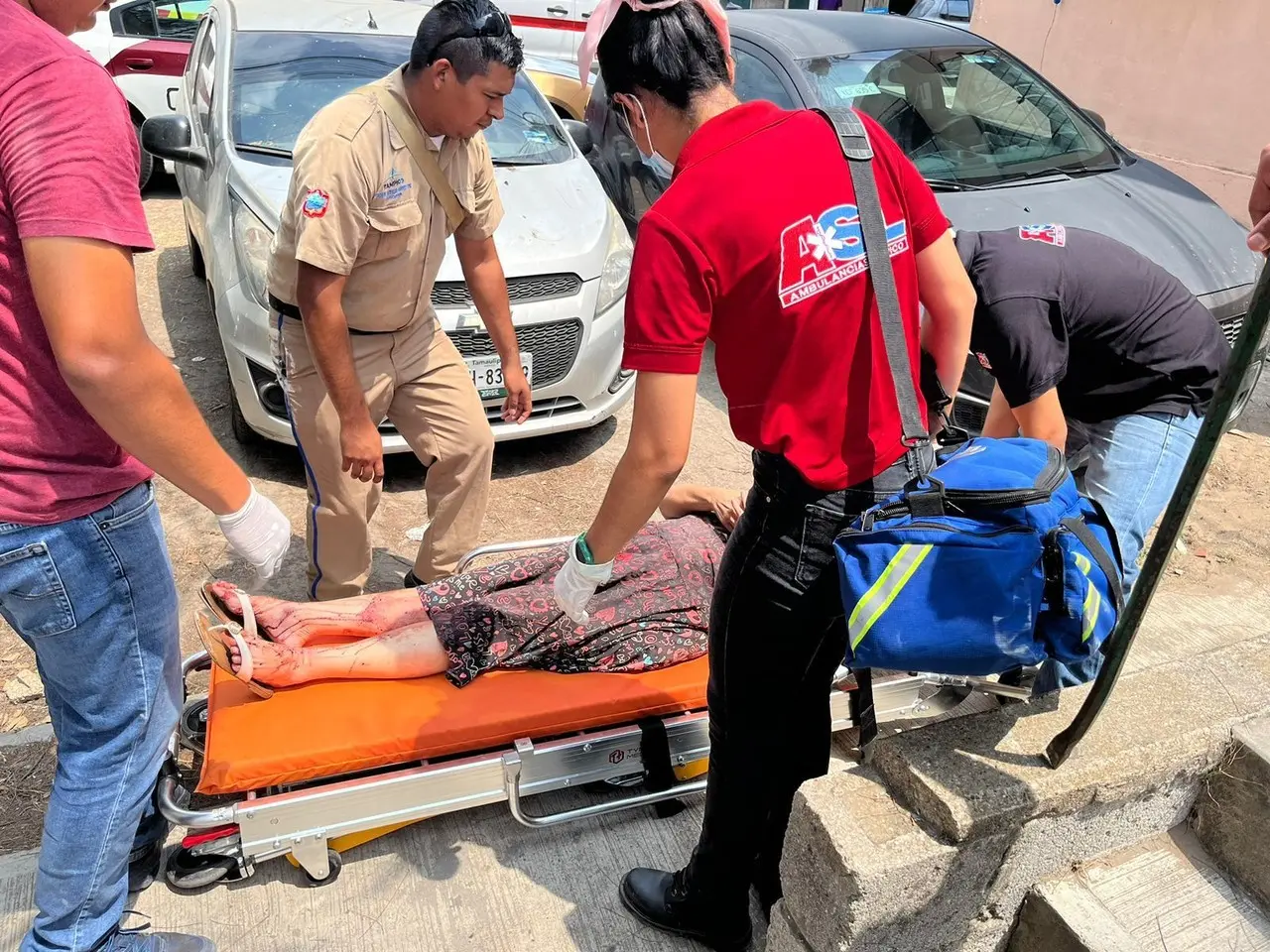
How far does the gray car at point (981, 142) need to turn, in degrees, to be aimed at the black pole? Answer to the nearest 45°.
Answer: approximately 45° to its right

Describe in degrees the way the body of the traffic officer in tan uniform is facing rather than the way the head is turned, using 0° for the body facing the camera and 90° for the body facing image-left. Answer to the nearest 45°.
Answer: approximately 315°

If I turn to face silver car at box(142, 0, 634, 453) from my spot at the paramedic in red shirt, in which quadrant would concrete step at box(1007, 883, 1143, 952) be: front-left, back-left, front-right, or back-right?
back-right

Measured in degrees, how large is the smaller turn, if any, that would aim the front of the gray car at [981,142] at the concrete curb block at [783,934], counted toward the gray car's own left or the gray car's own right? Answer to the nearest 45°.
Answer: approximately 45° to the gray car's own right

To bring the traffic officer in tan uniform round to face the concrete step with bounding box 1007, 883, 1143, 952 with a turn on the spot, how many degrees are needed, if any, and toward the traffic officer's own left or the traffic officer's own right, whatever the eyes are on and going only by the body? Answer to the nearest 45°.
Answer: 0° — they already face it

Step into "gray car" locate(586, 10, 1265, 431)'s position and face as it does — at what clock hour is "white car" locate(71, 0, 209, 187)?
The white car is roughly at 5 o'clock from the gray car.

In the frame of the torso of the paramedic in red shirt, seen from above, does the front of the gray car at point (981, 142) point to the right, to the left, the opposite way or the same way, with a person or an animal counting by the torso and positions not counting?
the opposite way

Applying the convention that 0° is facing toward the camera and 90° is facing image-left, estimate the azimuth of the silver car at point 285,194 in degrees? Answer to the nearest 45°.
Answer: approximately 315°

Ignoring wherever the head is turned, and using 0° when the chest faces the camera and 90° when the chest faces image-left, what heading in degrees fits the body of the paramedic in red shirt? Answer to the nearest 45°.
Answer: approximately 135°
